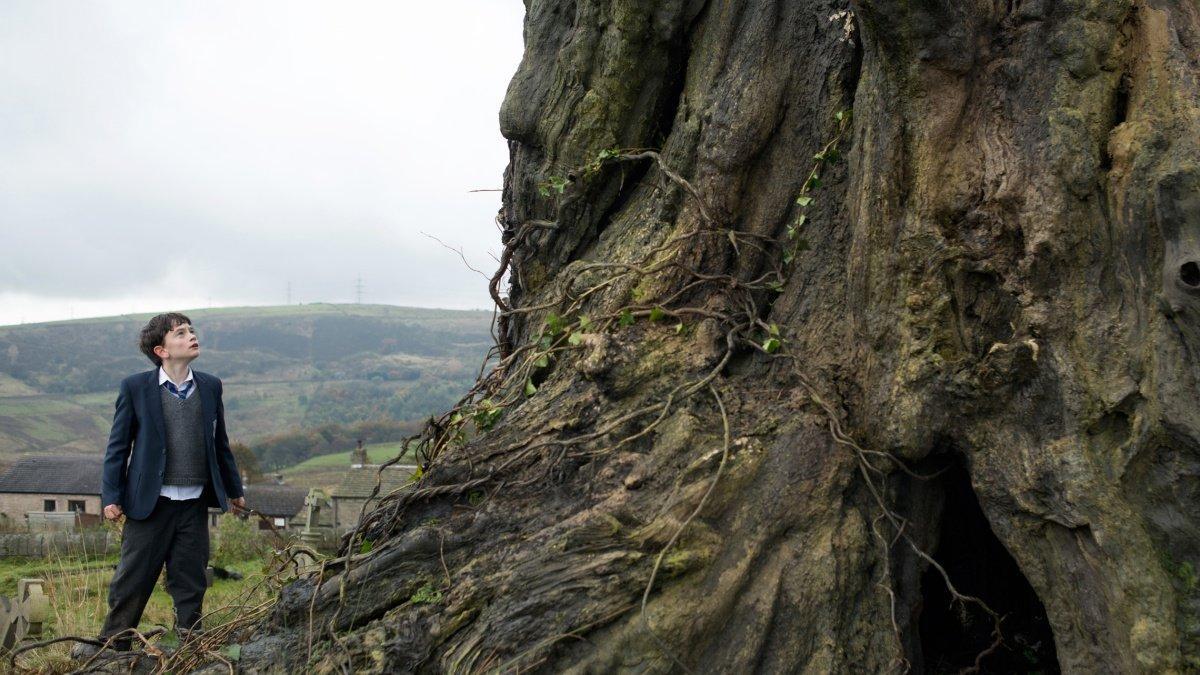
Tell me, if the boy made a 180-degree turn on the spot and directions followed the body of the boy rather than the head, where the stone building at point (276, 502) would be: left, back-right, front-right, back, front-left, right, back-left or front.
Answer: front-right

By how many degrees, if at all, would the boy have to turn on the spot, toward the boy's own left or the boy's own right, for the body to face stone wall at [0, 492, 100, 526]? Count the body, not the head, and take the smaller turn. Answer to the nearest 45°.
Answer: approximately 135° to the boy's own left

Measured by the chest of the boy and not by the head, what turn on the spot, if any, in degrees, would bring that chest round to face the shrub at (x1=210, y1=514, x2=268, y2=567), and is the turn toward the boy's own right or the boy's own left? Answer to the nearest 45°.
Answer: approximately 135° to the boy's own left

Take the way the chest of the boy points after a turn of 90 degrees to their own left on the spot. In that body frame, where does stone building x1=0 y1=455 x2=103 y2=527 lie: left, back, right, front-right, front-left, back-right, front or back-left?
front-left

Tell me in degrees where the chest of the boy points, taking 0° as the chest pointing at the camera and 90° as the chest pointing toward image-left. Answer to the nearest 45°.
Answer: approximately 315°
